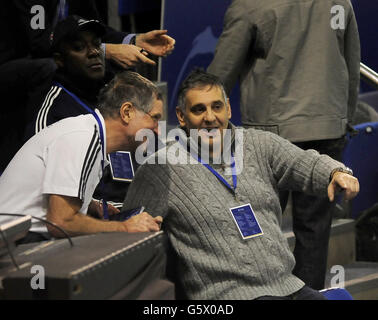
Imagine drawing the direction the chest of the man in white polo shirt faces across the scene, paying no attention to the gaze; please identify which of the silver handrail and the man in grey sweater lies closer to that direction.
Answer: the man in grey sweater

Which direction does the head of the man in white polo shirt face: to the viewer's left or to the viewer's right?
to the viewer's right

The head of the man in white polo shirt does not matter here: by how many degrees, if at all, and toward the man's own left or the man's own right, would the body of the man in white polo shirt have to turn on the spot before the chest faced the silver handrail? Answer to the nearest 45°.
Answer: approximately 45° to the man's own left

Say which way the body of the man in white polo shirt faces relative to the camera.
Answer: to the viewer's right

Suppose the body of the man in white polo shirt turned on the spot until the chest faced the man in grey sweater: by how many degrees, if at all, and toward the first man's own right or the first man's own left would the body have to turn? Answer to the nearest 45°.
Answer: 0° — they already face them

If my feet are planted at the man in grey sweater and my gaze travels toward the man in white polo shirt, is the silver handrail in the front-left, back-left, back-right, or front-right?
back-right

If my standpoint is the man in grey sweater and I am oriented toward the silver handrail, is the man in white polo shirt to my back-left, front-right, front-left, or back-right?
back-left
